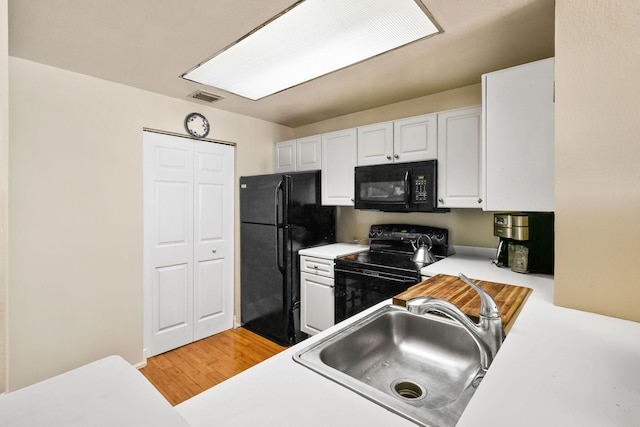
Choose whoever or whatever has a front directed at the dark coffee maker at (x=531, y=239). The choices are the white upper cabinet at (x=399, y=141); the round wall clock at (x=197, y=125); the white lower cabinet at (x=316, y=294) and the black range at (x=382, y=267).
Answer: the round wall clock

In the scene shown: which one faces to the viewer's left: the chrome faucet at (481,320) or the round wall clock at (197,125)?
the chrome faucet

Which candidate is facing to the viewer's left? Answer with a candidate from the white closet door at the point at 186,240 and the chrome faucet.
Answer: the chrome faucet

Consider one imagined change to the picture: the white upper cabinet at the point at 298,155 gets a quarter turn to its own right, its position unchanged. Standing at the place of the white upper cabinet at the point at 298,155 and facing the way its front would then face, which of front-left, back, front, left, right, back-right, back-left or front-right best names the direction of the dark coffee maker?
back

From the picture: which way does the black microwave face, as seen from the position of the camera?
facing the viewer and to the left of the viewer

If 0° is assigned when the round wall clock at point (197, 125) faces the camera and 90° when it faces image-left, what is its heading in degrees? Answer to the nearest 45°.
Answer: approximately 315°

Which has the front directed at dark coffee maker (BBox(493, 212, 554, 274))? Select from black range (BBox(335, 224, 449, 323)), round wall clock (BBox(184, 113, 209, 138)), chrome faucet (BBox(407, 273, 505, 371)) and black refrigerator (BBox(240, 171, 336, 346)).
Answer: the round wall clock

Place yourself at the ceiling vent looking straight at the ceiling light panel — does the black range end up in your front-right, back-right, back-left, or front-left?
front-left

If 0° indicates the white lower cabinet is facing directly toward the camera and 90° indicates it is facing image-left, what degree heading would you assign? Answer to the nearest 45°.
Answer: approximately 45°

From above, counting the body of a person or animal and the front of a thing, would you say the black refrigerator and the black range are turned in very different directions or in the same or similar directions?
same or similar directions

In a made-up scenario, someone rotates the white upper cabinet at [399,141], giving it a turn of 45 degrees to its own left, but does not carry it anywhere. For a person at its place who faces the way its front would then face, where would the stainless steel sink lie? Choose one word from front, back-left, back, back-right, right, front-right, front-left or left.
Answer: front

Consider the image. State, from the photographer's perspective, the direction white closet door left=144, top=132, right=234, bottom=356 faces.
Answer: facing the viewer and to the right of the viewer

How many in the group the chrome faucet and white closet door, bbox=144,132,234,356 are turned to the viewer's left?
1
